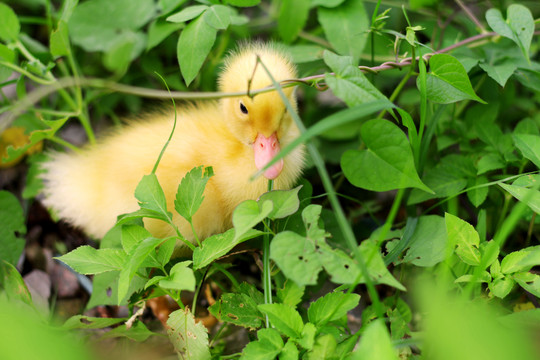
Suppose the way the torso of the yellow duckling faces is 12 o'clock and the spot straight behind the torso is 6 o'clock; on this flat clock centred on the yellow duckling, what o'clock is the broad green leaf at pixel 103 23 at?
The broad green leaf is roughly at 7 o'clock from the yellow duckling.

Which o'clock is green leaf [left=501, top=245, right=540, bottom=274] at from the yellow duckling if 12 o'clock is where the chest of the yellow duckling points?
The green leaf is roughly at 12 o'clock from the yellow duckling.

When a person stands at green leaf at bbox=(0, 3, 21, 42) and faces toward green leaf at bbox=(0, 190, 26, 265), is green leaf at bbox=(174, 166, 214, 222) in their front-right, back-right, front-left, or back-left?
front-left

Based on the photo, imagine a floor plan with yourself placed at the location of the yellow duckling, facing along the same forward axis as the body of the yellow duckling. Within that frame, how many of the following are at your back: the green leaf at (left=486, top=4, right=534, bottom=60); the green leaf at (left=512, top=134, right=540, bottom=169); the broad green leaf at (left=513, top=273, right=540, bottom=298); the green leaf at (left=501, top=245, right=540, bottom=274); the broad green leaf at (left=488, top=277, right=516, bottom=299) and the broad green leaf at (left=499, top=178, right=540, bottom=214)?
0

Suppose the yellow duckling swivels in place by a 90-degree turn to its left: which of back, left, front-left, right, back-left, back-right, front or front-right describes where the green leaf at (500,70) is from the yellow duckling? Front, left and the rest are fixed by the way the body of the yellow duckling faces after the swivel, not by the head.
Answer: front-right

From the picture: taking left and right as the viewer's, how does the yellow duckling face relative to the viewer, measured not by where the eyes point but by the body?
facing the viewer and to the right of the viewer
